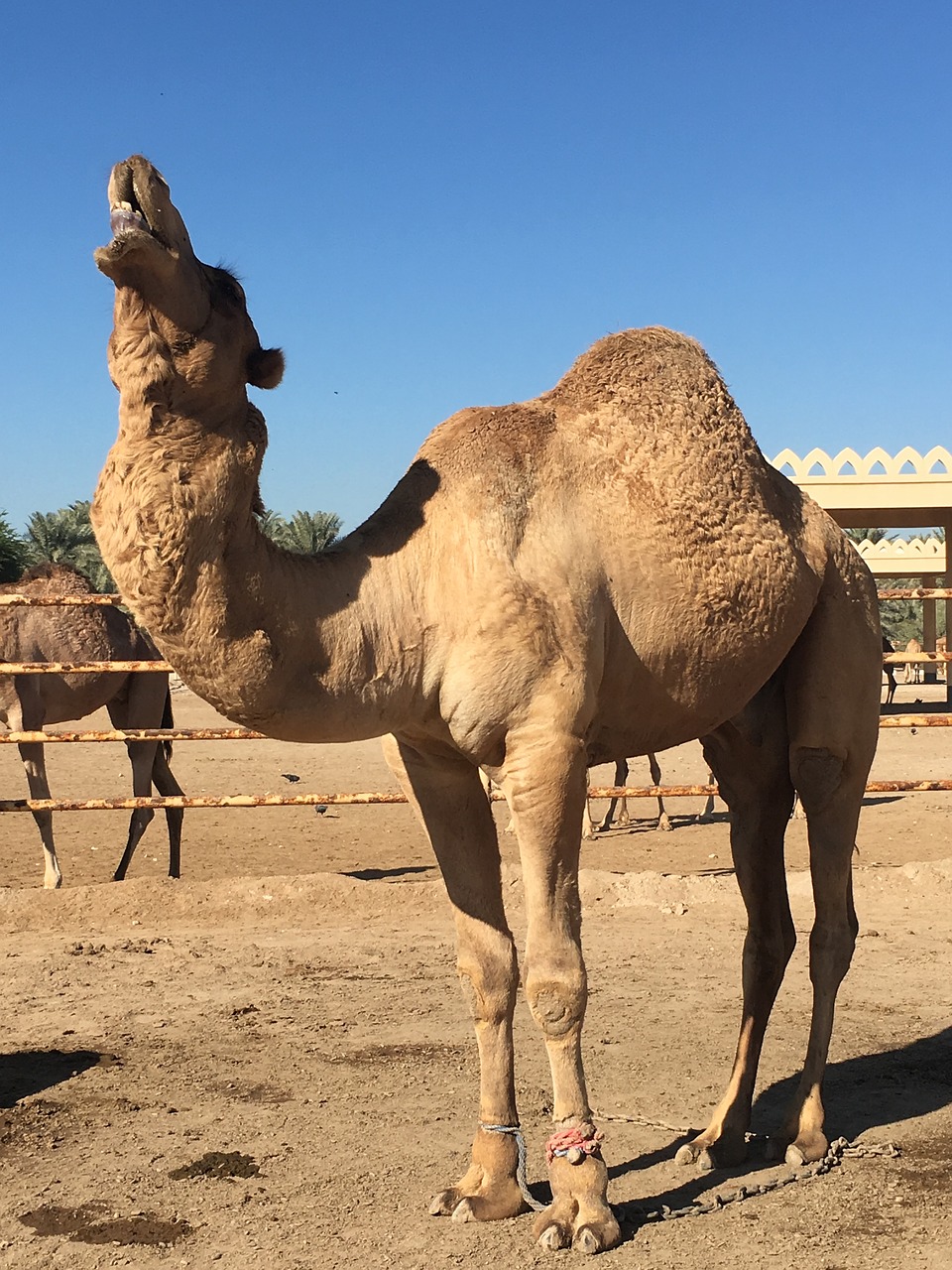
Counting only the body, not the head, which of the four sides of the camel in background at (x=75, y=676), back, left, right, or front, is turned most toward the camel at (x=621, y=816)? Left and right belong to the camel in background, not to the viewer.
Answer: back

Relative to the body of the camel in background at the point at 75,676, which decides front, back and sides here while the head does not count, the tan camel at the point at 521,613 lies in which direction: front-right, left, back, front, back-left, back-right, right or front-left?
left

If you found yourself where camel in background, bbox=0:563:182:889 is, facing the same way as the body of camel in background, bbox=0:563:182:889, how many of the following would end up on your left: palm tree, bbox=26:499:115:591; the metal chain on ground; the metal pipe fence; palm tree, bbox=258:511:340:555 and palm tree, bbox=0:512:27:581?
2

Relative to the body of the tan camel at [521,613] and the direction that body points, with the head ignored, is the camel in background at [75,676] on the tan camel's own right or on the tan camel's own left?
on the tan camel's own right

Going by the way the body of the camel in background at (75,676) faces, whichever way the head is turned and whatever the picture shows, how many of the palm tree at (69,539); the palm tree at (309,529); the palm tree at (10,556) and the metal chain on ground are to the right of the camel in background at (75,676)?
3

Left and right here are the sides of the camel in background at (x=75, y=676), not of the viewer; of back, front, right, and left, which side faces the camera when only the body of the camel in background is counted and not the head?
left

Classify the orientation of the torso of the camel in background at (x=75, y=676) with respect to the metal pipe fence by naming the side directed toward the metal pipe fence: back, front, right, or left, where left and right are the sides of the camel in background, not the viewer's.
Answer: left

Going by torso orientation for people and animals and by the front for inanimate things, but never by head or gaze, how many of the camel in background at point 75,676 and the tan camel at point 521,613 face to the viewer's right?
0

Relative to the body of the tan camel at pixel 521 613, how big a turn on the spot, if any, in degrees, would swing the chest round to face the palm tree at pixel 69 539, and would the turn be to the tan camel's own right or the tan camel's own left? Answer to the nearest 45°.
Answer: approximately 135° to the tan camel's own right

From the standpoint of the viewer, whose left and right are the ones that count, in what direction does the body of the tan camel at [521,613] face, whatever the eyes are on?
facing the viewer and to the left of the viewer

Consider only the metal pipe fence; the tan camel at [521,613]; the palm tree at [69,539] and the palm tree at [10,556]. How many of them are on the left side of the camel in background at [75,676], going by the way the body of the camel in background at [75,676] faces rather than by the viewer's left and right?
2
